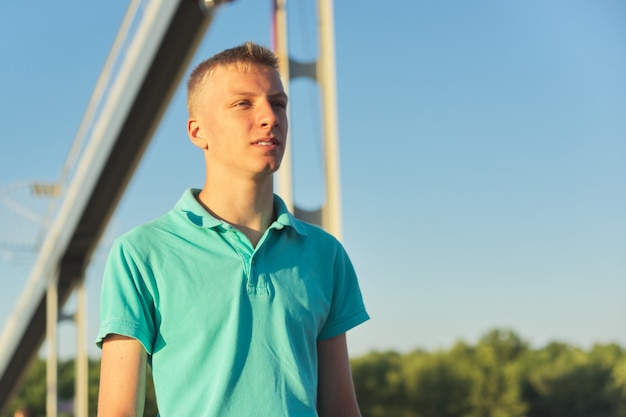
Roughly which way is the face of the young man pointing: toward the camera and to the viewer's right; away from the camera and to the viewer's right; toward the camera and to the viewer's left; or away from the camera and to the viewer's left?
toward the camera and to the viewer's right

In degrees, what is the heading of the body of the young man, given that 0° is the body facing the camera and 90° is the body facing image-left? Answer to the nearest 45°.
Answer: approximately 315°

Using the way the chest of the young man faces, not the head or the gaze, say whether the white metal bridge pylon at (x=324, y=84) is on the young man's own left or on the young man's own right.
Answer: on the young man's own left
